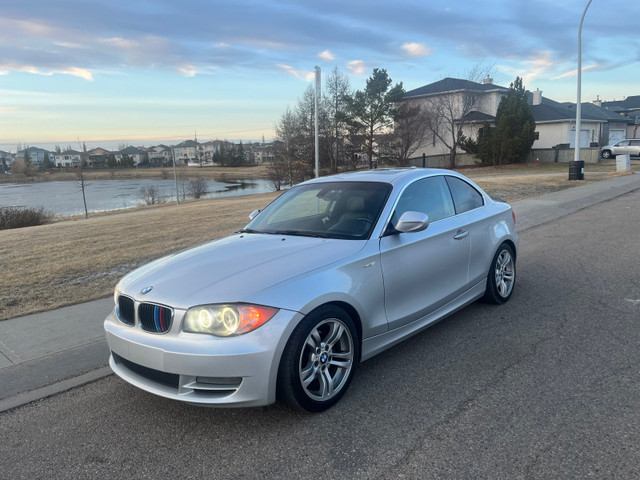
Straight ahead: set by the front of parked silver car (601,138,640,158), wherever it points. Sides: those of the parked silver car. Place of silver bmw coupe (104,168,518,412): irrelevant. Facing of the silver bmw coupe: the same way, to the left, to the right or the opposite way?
to the left

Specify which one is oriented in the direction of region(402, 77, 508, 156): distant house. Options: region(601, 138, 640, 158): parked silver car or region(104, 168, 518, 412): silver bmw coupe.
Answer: the parked silver car

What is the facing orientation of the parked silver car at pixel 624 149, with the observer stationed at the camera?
facing to the left of the viewer

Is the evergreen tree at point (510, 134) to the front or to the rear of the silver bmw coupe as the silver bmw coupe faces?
to the rear

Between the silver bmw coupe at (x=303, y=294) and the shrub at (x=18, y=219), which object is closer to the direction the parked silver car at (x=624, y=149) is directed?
the shrub

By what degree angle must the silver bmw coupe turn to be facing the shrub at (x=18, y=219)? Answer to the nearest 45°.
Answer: approximately 90° to its right

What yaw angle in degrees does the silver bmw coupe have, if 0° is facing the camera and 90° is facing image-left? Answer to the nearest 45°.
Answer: approximately 45°

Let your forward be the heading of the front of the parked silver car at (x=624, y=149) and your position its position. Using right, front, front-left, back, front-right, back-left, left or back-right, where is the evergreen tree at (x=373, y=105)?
front

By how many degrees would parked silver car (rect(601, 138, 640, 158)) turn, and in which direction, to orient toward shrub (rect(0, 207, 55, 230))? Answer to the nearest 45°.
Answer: approximately 45° to its left

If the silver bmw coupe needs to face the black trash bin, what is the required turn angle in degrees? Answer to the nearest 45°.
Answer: approximately 180°

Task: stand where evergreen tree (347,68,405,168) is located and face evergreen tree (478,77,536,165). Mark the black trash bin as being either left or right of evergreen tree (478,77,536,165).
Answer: right

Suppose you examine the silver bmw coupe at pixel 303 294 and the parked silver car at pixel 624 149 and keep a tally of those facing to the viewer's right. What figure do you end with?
0

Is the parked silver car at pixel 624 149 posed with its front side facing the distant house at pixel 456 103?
yes
